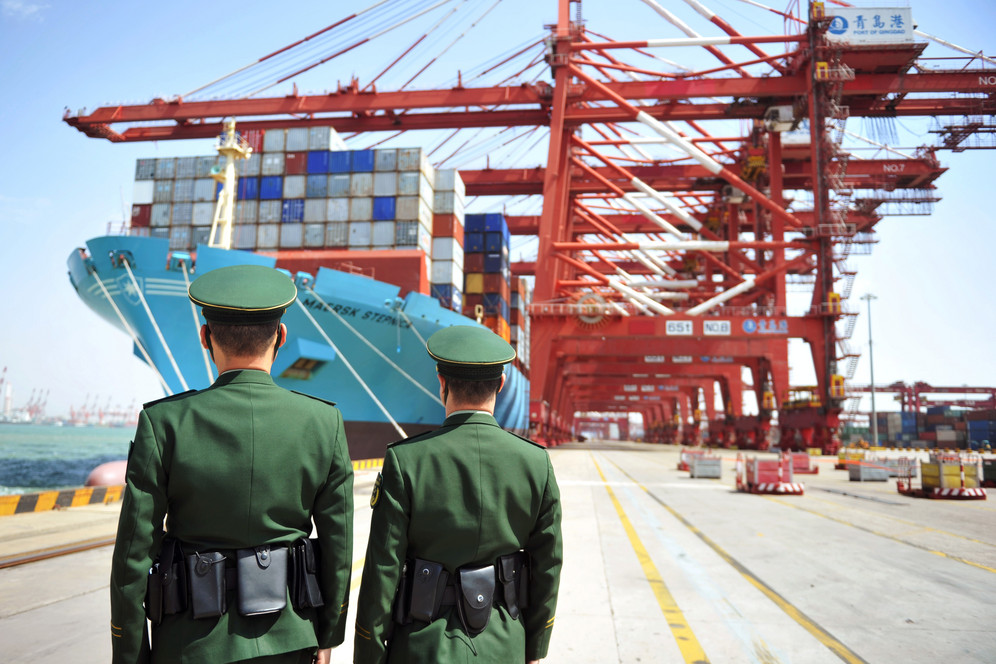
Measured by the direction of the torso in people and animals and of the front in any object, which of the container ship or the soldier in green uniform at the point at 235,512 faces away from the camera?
the soldier in green uniform

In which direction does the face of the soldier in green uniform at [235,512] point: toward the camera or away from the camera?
away from the camera

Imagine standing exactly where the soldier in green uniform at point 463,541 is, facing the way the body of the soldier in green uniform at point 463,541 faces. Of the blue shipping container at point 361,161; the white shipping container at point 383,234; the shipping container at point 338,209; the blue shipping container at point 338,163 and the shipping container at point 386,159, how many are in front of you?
5

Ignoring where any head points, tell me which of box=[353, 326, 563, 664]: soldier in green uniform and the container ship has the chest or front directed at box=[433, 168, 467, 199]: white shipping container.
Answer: the soldier in green uniform

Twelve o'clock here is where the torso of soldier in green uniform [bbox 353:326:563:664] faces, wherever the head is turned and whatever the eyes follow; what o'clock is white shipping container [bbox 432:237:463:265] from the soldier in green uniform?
The white shipping container is roughly at 12 o'clock from the soldier in green uniform.

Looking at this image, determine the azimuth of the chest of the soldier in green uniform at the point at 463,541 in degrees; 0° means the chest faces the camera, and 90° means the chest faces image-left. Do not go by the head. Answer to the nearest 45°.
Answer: approximately 180°

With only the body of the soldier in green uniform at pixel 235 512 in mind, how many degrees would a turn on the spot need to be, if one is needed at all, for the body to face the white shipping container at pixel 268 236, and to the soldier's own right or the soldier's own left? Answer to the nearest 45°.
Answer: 0° — they already face it

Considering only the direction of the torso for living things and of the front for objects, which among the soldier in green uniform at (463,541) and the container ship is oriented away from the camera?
the soldier in green uniform

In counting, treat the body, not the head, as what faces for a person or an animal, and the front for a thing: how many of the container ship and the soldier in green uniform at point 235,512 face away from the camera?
1

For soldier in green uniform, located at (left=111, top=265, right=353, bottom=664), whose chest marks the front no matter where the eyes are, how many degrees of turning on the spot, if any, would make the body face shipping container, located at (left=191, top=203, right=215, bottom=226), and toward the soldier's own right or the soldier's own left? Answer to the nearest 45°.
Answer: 0° — they already face it

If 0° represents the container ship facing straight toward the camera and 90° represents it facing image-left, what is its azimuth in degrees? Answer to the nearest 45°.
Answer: approximately 45°

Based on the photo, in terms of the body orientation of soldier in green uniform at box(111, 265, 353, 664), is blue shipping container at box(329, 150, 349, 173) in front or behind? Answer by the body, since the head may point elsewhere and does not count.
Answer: in front

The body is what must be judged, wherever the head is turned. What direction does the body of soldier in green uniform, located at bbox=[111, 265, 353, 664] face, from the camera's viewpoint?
away from the camera

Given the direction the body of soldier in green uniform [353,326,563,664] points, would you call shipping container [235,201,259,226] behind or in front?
in front

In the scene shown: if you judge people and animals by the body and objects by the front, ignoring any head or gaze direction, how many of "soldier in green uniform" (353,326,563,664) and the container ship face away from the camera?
1
